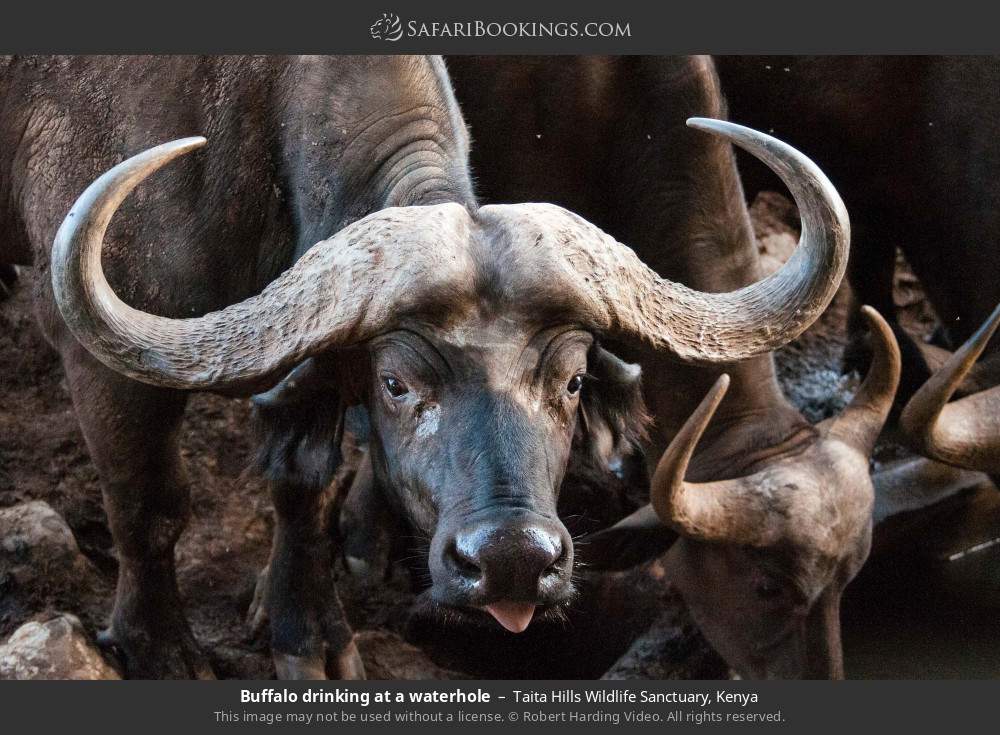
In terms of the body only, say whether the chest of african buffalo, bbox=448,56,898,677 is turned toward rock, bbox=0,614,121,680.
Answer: no

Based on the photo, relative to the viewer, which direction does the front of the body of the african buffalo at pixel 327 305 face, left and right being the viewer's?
facing the viewer and to the right of the viewer

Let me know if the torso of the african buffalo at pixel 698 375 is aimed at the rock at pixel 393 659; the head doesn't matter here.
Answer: no

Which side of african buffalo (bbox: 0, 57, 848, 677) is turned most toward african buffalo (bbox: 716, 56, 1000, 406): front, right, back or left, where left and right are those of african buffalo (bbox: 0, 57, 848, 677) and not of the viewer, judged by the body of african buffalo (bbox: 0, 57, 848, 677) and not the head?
left

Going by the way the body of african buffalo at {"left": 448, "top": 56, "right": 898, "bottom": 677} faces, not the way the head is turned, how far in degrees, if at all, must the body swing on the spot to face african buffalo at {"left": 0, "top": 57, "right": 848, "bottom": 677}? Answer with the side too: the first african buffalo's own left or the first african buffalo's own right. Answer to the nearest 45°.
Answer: approximately 90° to the first african buffalo's own right

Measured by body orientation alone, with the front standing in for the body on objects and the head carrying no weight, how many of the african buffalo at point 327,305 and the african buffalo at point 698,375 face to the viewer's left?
0

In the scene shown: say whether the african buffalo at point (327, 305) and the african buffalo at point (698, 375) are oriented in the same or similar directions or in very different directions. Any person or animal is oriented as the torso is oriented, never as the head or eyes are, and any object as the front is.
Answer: same or similar directions

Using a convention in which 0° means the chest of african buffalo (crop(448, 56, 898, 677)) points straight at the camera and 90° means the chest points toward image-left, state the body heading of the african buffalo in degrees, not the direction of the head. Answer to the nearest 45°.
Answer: approximately 315°
